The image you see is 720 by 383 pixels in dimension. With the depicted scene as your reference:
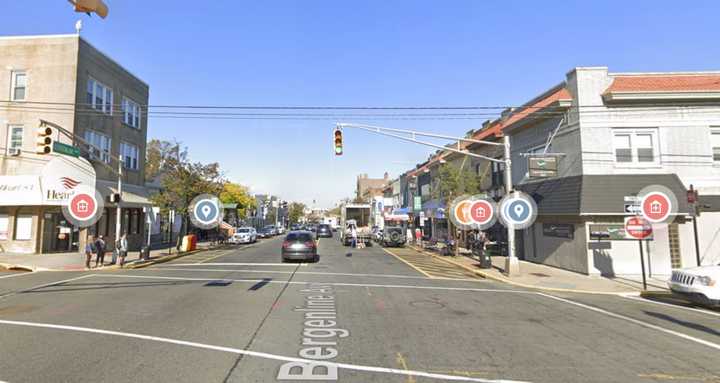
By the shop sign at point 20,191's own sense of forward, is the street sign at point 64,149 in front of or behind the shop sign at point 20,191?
in front

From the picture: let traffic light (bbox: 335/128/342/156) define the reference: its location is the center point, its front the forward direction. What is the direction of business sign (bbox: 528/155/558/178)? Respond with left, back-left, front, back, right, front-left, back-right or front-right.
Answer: left

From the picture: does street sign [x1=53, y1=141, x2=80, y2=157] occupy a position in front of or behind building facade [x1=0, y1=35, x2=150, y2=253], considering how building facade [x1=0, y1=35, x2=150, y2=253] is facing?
in front

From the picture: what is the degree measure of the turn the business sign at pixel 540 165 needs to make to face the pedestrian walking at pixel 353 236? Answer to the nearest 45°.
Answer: approximately 135° to its right

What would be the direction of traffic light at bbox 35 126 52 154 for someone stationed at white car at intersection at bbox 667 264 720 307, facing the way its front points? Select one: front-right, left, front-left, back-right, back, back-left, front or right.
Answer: front

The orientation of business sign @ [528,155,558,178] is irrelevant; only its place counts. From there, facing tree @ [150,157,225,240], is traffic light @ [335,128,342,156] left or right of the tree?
left

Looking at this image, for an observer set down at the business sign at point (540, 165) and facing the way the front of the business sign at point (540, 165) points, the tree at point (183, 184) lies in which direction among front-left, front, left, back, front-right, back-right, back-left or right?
right

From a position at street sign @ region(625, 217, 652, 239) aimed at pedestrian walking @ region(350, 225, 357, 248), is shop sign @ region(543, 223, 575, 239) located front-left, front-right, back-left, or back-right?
front-right

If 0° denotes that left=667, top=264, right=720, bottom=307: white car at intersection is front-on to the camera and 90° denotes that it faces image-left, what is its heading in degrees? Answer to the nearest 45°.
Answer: approximately 45°

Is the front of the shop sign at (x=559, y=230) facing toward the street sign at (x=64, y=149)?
yes

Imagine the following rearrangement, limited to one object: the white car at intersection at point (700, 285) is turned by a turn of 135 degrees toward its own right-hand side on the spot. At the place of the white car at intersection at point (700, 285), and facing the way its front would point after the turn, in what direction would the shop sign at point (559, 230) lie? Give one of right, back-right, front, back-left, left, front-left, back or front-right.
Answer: front-left

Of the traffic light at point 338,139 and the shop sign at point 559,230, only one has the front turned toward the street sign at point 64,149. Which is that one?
the shop sign

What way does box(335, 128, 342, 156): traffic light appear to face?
toward the camera
